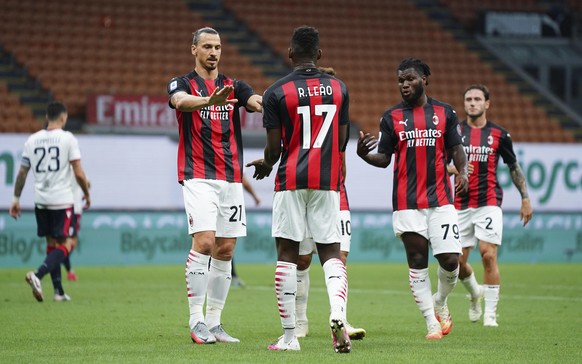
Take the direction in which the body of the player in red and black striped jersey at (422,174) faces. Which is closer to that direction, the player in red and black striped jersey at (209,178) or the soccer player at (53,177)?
the player in red and black striped jersey

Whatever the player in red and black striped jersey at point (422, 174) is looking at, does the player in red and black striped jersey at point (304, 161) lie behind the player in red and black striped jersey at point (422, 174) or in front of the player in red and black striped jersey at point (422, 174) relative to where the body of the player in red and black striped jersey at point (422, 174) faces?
in front

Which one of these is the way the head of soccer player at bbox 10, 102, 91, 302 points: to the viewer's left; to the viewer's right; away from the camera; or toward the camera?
away from the camera

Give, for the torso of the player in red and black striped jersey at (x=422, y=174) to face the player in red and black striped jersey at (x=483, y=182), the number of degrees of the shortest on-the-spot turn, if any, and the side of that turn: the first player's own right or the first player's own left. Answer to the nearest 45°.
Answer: approximately 180°

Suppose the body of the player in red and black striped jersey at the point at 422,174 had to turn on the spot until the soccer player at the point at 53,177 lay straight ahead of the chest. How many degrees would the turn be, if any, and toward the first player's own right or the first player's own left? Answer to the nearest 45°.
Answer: approximately 135° to the first player's own right

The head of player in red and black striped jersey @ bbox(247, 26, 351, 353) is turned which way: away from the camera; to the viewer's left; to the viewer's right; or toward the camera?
away from the camera

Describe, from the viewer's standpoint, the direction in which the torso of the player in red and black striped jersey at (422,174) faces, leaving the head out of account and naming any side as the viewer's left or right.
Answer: facing the viewer
